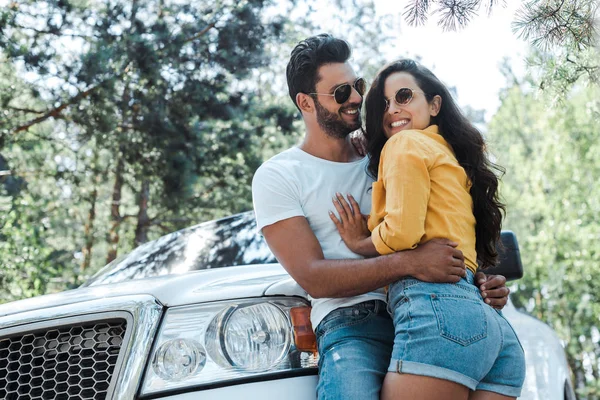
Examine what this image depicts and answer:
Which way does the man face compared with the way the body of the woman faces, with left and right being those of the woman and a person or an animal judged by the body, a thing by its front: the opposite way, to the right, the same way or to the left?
the opposite way

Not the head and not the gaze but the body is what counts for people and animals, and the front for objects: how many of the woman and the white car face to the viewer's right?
0

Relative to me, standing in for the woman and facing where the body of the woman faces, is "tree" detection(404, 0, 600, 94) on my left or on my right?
on my right

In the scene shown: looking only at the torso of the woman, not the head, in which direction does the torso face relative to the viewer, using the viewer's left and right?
facing away from the viewer and to the left of the viewer

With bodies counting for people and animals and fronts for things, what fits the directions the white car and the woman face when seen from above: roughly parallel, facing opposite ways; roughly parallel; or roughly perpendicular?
roughly perpendicular

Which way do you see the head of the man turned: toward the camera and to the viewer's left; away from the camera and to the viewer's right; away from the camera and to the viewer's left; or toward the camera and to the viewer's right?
toward the camera and to the viewer's right

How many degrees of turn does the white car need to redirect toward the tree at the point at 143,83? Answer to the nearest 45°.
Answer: approximately 135° to its right

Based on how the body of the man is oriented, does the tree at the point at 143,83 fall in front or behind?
behind

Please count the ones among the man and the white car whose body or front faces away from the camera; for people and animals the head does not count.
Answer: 0

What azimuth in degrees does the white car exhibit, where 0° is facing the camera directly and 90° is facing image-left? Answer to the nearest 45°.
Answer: approximately 45°

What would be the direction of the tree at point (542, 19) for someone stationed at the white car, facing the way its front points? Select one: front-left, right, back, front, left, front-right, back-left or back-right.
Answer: back
